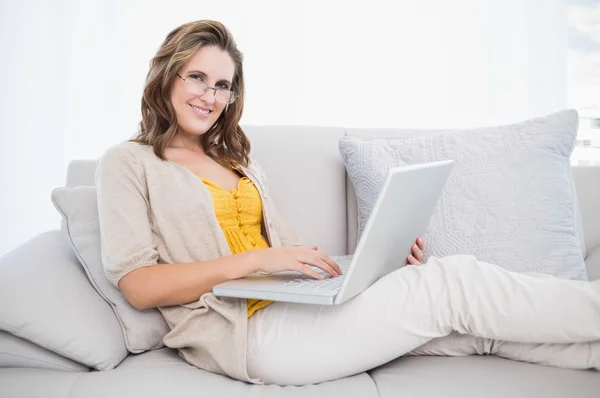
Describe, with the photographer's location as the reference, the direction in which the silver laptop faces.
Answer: facing away from the viewer and to the left of the viewer

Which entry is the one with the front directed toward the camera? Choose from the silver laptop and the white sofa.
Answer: the white sofa

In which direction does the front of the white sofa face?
toward the camera

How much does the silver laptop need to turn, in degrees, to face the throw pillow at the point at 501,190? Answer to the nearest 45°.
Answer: approximately 90° to its right

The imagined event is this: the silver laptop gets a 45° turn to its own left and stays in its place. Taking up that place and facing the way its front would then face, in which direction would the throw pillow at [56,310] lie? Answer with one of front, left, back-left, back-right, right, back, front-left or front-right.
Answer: front

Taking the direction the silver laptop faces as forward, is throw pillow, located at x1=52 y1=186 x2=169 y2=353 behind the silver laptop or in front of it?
in front

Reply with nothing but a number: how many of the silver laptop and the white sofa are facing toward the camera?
1

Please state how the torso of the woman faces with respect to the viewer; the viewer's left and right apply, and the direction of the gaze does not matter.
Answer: facing the viewer and to the right of the viewer
